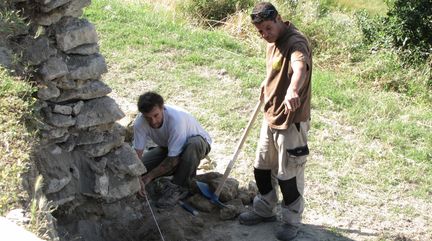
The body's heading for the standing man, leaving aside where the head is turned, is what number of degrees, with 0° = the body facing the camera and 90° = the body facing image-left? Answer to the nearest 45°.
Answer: approximately 45°

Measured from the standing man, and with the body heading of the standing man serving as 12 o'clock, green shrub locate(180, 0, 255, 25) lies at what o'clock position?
The green shrub is roughly at 4 o'clock from the standing man.

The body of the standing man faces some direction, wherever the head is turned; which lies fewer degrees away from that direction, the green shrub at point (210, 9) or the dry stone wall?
the dry stone wall

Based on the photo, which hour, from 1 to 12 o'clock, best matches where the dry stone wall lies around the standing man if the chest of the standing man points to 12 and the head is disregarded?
The dry stone wall is roughly at 1 o'clock from the standing man.

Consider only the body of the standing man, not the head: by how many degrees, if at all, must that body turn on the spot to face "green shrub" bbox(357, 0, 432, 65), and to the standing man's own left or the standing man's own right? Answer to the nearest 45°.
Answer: approximately 135° to the standing man's own right
